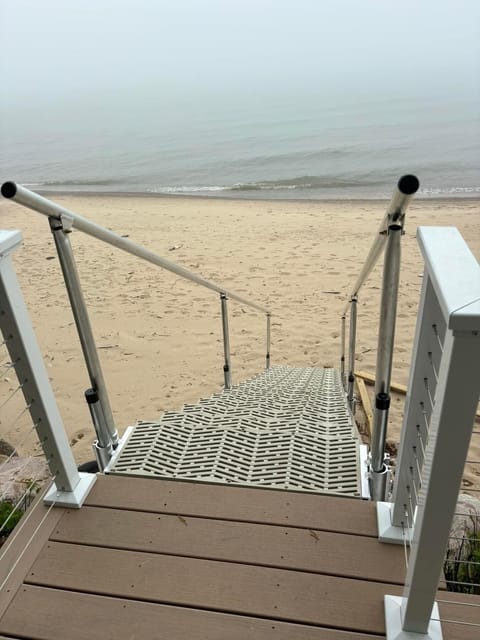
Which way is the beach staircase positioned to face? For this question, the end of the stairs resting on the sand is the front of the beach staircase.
away from the camera

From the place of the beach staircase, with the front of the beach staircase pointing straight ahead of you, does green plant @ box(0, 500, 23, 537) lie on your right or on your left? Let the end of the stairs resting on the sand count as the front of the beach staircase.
on your left

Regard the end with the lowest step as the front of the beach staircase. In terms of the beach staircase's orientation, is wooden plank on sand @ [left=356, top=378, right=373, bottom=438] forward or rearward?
forward

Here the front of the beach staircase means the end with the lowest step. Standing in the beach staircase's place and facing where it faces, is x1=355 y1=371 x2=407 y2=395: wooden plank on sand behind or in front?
in front

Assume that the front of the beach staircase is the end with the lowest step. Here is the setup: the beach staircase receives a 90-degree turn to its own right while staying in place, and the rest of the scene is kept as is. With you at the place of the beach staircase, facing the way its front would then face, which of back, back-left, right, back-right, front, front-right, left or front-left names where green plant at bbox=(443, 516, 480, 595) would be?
front

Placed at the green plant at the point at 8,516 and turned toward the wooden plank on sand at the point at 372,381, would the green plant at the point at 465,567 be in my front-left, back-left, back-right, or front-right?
front-right

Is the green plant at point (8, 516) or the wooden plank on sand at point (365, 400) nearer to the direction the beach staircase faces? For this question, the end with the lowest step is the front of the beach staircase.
the wooden plank on sand
